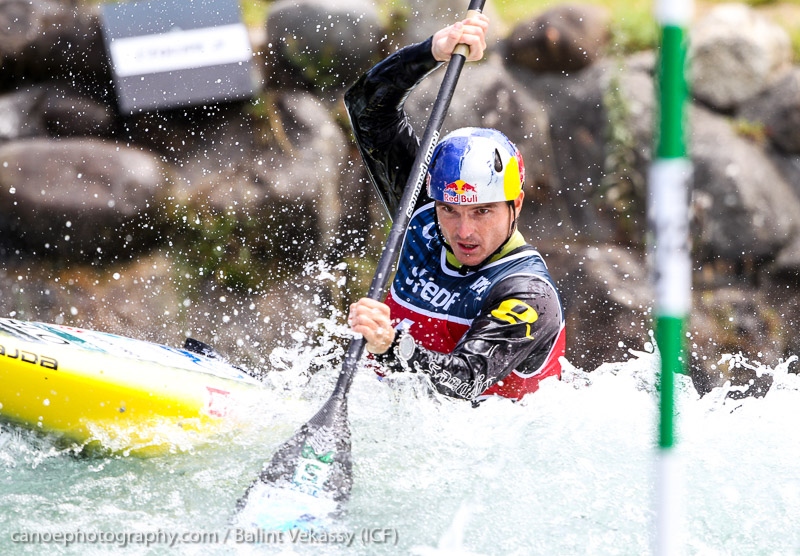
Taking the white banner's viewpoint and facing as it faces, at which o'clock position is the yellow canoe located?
The yellow canoe is roughly at 12 o'clock from the white banner.

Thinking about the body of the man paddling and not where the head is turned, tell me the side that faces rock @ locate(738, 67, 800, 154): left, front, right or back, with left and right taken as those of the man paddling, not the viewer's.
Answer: back

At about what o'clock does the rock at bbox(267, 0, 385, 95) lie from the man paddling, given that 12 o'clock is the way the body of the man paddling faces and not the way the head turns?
The rock is roughly at 4 o'clock from the man paddling.

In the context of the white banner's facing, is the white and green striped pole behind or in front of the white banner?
in front

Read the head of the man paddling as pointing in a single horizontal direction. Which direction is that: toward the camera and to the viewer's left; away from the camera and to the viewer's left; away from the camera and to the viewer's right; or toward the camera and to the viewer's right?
toward the camera and to the viewer's left

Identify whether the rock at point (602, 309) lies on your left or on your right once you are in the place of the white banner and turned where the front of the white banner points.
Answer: on your left

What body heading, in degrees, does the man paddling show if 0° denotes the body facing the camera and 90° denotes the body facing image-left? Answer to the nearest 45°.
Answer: approximately 45°

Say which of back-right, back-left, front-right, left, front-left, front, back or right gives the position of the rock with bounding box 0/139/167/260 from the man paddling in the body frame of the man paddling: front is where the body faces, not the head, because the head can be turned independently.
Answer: right

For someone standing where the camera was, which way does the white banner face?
facing the viewer

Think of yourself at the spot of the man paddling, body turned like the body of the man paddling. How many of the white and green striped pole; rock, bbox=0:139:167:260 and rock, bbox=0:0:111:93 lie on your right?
2

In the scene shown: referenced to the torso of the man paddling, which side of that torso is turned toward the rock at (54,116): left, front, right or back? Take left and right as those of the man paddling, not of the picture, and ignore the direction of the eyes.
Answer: right

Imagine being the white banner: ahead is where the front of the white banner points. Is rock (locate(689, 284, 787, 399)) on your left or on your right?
on your left

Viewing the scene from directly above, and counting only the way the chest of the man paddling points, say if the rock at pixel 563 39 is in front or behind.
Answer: behind

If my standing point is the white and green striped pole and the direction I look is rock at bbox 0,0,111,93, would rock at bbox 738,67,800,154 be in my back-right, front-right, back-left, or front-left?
front-right

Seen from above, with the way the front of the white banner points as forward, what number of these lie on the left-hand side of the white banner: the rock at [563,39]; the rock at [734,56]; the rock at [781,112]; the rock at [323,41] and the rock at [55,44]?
4
